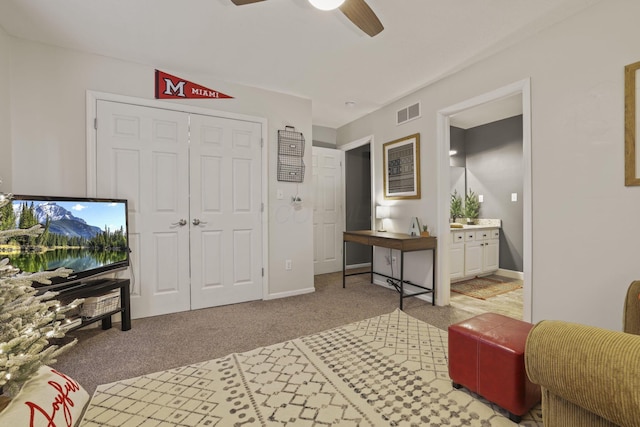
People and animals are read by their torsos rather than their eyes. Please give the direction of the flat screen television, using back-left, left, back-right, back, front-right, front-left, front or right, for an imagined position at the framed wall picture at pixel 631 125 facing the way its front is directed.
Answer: front-right

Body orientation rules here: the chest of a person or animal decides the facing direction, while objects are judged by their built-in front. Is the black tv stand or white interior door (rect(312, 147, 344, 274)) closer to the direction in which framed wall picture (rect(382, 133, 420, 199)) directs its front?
the black tv stand

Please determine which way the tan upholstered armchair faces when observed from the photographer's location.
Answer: facing away from the viewer and to the left of the viewer

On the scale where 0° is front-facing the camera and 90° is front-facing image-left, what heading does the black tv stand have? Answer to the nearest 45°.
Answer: approximately 315°

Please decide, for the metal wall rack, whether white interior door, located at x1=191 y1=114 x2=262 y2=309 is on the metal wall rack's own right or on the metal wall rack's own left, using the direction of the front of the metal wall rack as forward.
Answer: on the metal wall rack's own right

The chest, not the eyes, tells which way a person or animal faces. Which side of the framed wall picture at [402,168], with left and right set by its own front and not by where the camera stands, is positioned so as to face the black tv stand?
front

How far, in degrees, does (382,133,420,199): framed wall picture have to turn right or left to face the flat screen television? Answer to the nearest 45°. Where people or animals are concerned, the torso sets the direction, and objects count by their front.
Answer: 0° — it already faces it

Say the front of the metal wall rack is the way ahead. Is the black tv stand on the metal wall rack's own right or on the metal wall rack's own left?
on the metal wall rack's own right

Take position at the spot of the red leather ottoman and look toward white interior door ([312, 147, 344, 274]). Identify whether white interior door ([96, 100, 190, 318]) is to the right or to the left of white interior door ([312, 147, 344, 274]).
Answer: left
